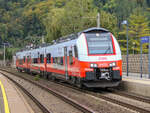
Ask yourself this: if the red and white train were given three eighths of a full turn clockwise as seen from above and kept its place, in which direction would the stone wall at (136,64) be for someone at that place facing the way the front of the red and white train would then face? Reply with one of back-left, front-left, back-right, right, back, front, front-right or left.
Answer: back-right

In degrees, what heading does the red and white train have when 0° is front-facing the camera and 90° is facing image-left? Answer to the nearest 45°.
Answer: approximately 315°

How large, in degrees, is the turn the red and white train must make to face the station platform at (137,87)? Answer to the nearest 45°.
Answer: approximately 45° to its left
